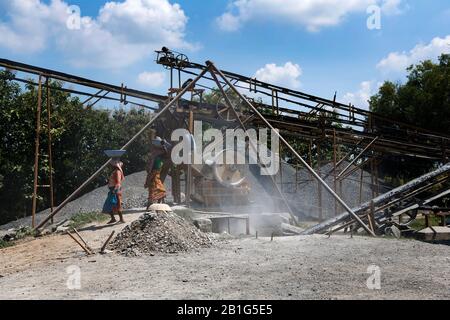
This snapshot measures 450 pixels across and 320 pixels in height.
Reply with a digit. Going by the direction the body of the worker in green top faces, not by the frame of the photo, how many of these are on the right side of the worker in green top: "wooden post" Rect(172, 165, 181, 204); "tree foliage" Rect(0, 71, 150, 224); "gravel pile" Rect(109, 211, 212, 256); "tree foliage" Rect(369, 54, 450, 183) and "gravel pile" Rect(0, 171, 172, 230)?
1
